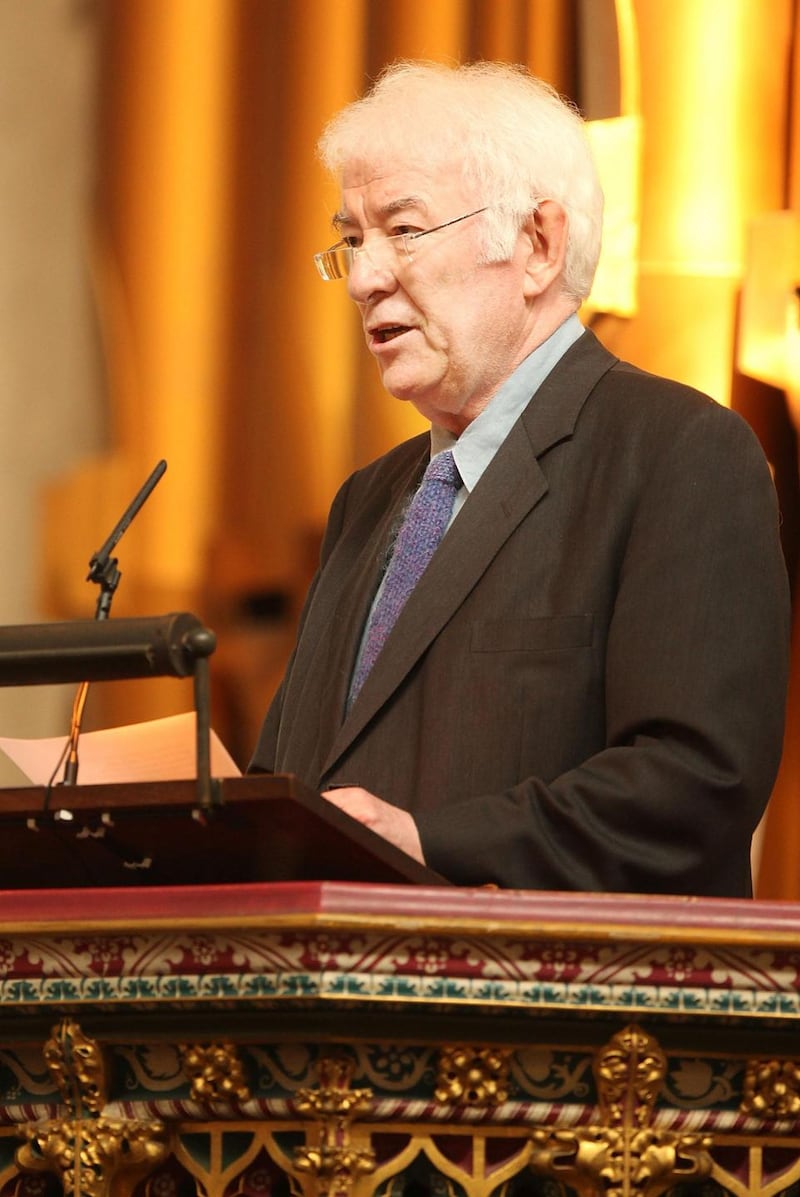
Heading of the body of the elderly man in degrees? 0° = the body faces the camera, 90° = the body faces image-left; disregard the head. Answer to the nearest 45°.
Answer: approximately 45°

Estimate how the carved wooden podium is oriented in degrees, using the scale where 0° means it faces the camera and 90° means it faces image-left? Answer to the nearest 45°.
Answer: approximately 45°

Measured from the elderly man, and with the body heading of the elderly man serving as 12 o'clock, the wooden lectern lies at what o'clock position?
The wooden lectern is roughly at 11 o'clock from the elderly man.
